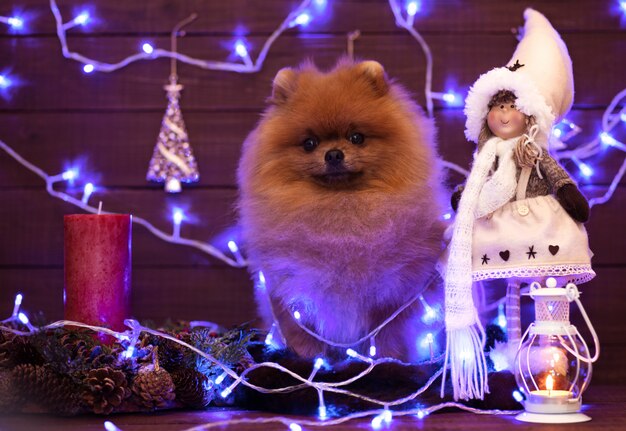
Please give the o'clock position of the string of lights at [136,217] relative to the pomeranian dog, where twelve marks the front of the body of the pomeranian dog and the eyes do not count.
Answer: The string of lights is roughly at 4 o'clock from the pomeranian dog.

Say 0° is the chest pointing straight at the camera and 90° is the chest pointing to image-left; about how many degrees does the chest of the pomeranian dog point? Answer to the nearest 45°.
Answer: approximately 0°

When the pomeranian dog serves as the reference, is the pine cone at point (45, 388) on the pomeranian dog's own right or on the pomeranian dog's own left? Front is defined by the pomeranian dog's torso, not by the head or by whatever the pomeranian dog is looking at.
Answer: on the pomeranian dog's own right

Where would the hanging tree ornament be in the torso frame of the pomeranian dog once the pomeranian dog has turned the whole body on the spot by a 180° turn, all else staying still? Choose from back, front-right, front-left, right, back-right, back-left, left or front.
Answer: front-left

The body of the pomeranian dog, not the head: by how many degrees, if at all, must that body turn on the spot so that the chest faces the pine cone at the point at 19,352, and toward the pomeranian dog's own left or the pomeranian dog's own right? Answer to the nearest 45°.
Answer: approximately 90° to the pomeranian dog's own right

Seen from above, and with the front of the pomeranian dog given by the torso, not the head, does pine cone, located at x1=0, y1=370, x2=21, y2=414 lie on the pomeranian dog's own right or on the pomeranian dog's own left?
on the pomeranian dog's own right

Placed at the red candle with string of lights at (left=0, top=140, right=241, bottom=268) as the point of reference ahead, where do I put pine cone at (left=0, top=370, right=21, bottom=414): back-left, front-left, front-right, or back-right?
back-left
